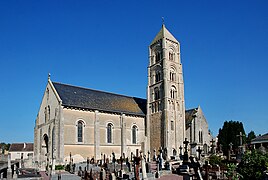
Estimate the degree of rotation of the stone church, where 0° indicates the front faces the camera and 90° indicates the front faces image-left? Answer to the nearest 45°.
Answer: approximately 45°
